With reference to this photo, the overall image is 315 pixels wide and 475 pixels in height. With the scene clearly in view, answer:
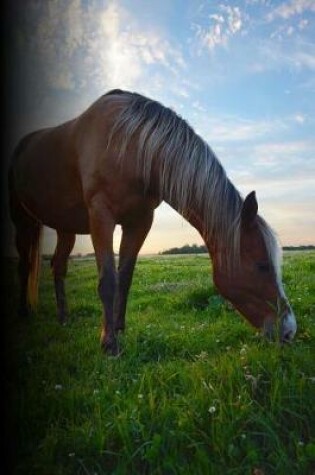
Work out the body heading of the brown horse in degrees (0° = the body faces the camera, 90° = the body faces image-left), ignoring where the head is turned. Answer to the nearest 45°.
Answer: approximately 315°
